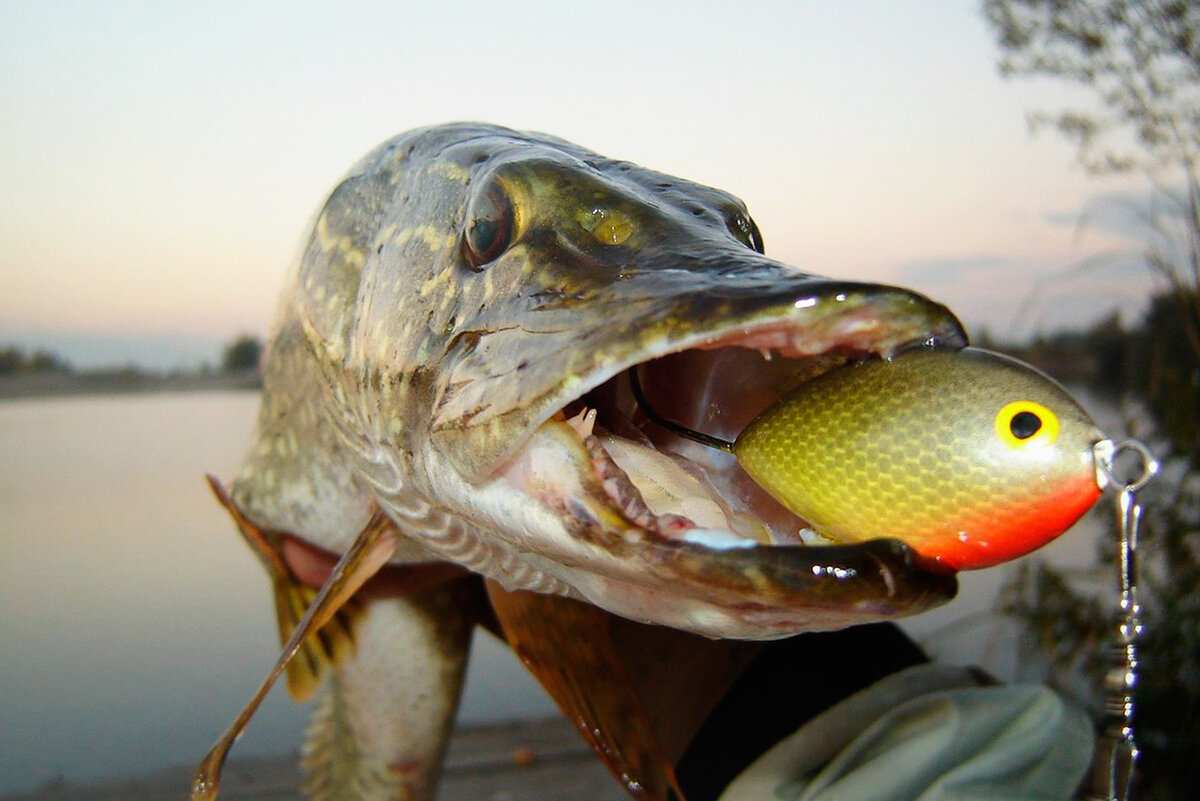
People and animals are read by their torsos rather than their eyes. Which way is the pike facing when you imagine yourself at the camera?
facing the viewer and to the right of the viewer

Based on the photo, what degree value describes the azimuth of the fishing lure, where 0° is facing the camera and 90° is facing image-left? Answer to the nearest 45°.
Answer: approximately 270°
